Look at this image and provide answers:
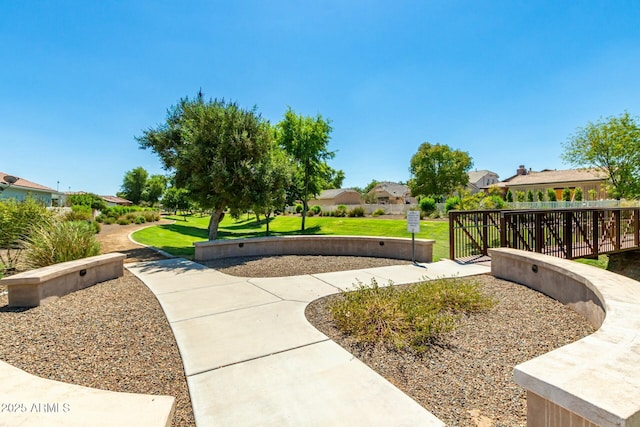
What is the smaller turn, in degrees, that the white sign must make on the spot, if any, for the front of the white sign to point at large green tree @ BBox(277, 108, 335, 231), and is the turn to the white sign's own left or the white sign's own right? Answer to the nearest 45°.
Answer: approximately 135° to the white sign's own right

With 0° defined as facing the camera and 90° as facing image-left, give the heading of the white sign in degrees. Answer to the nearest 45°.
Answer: approximately 0°

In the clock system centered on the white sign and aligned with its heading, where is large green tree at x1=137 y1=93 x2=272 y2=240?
The large green tree is roughly at 3 o'clock from the white sign.

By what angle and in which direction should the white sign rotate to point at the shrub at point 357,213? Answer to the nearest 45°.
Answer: approximately 180°

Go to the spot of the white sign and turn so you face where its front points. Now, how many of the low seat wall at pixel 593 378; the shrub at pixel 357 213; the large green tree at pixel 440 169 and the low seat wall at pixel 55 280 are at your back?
2

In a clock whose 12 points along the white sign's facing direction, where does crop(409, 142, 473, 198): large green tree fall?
The large green tree is roughly at 6 o'clock from the white sign.

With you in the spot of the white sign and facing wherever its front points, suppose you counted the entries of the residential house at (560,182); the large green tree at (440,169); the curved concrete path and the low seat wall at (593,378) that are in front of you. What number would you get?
2

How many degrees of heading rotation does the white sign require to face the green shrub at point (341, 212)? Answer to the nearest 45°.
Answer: approximately 180°

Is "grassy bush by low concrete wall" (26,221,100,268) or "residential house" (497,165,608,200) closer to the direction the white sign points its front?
the grassy bush by low concrete wall

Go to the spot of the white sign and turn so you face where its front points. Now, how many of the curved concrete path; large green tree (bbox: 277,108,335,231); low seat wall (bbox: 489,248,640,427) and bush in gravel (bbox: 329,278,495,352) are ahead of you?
3

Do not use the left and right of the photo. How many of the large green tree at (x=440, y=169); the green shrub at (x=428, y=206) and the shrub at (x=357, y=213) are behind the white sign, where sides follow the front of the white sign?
3

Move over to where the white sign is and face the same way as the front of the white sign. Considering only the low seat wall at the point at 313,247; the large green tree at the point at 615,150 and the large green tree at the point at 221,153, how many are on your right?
2

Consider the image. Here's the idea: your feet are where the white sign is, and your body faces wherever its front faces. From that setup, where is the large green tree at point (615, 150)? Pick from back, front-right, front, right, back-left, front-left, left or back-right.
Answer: back-left

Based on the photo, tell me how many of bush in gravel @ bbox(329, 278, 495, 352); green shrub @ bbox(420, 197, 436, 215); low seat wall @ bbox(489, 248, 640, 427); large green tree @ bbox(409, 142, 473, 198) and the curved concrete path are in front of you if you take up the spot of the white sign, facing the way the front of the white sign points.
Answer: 3

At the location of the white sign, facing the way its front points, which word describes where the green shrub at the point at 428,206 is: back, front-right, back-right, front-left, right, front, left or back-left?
back

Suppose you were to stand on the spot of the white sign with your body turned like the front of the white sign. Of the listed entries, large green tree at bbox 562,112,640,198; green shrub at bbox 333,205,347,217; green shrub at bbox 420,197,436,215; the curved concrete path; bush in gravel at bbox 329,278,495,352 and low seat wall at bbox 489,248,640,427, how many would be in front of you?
3
